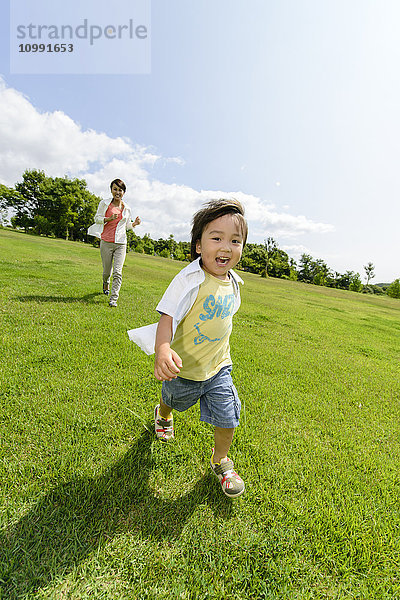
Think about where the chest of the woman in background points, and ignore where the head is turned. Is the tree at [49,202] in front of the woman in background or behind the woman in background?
behind

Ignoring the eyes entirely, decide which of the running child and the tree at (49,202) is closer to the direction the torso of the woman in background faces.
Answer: the running child

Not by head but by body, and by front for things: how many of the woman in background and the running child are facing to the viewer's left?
0

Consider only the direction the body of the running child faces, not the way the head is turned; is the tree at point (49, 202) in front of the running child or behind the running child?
behind

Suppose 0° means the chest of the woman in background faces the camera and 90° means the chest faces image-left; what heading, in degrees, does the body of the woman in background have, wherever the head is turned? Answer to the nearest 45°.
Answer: approximately 0°

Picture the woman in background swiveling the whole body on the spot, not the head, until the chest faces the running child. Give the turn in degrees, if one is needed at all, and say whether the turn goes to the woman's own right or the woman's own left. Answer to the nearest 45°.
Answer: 0° — they already face them
